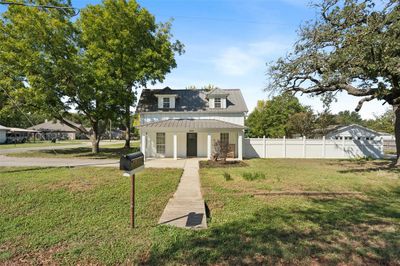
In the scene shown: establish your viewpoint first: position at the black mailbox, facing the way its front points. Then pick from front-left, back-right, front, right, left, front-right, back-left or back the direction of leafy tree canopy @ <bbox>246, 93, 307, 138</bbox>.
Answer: back

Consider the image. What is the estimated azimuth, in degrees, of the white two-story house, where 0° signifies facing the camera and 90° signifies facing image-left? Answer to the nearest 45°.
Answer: approximately 0°

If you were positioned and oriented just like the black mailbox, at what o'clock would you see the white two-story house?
The white two-story house is roughly at 5 o'clock from the black mailbox.

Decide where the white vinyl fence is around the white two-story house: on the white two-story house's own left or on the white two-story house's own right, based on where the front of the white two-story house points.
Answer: on the white two-story house's own left

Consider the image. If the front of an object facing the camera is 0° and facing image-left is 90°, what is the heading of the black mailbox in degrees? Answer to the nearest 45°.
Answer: approximately 45°

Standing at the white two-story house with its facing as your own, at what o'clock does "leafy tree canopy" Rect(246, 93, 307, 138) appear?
The leafy tree canopy is roughly at 7 o'clock from the white two-story house.

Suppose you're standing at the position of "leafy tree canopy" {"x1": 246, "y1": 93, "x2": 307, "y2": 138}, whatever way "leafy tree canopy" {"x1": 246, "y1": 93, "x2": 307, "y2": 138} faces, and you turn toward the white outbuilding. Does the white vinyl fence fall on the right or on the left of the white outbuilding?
right

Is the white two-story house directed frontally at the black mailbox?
yes

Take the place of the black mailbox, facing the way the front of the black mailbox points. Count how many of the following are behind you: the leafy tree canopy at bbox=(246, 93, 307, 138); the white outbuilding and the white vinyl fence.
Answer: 3

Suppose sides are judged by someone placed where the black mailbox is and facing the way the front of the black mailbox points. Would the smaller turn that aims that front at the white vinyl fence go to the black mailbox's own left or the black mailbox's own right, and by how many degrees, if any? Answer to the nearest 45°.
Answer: approximately 180°

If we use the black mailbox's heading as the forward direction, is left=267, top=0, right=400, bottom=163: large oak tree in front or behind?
behind

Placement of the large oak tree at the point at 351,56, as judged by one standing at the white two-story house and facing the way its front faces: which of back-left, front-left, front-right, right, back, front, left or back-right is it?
front-left
